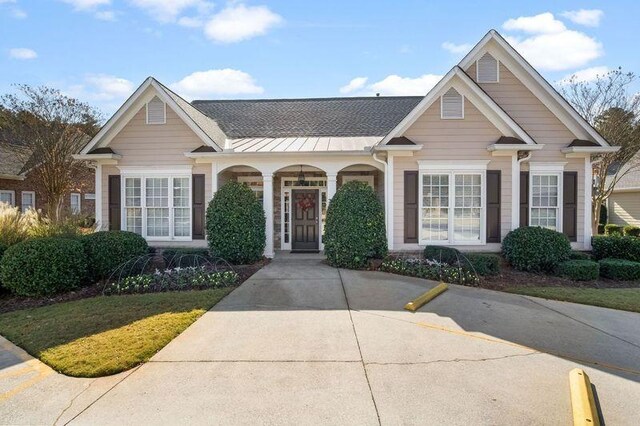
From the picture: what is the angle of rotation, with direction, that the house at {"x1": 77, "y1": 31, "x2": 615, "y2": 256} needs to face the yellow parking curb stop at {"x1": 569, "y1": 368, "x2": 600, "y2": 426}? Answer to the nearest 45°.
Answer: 0° — it already faces it

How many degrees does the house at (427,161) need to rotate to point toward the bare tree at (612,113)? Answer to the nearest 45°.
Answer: approximately 135° to its left

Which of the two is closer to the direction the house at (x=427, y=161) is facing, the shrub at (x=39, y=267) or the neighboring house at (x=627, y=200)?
the shrub

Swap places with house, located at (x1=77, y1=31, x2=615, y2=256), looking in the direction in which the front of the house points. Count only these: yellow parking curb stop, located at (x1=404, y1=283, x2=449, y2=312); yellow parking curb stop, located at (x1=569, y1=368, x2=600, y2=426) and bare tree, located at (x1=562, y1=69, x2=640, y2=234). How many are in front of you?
2

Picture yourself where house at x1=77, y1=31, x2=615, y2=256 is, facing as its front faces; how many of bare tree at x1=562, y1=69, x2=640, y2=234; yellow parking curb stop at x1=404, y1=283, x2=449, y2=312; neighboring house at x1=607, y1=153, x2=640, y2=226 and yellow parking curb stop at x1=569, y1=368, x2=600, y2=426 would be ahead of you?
2

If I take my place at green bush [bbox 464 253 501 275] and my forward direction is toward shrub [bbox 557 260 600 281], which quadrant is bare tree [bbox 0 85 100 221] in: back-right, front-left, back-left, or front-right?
back-left

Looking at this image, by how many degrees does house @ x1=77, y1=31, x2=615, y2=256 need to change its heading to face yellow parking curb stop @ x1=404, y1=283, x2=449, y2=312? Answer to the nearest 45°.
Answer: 0° — it already faces it

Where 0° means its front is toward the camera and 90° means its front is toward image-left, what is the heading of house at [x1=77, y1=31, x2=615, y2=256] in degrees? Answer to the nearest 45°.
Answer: approximately 0°

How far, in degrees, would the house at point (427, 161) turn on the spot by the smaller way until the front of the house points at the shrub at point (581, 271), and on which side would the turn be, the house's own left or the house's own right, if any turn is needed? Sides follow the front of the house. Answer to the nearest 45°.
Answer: approximately 45° to the house's own left

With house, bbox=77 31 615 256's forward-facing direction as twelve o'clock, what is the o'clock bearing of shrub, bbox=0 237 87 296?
The shrub is roughly at 2 o'clock from the house.

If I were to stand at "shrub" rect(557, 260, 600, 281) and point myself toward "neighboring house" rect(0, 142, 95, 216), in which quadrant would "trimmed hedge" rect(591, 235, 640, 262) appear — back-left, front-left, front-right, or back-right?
back-right

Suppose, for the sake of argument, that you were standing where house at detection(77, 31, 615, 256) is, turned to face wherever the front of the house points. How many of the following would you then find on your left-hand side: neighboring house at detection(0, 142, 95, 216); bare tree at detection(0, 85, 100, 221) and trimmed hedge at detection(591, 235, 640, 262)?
1
